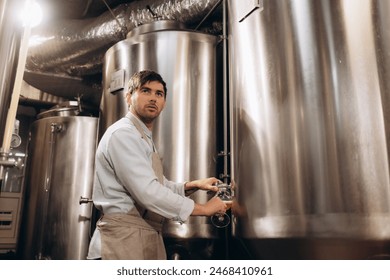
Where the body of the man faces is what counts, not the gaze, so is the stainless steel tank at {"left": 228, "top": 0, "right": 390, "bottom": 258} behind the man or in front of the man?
in front

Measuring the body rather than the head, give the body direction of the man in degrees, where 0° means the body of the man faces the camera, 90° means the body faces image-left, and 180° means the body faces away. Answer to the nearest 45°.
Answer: approximately 270°

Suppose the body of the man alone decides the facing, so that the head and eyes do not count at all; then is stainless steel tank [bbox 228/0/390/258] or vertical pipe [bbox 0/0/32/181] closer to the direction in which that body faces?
the stainless steel tank

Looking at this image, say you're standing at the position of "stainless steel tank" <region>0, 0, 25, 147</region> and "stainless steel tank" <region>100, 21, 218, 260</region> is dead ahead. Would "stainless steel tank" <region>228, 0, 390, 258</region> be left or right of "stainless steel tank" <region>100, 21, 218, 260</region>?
right

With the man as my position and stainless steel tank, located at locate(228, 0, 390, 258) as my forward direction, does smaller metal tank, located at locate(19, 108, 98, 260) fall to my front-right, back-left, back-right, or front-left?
back-left
